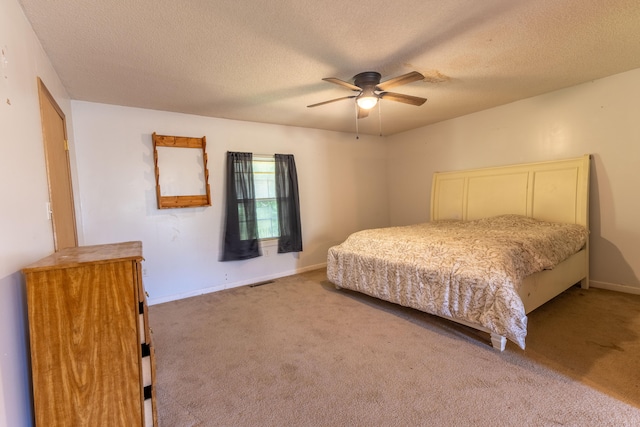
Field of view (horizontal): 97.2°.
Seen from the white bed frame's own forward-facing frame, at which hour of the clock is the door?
The door is roughly at 12 o'clock from the white bed frame.

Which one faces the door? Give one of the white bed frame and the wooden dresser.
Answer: the white bed frame

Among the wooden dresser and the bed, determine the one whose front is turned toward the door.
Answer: the bed

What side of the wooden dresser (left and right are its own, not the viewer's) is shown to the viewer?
right

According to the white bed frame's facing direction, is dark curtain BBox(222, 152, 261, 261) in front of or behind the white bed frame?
in front

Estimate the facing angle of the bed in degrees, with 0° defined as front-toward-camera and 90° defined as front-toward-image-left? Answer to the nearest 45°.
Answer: approximately 45°

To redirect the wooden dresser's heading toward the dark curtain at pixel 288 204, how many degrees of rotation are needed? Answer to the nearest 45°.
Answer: approximately 45° to its left

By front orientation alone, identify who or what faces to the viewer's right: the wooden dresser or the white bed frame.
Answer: the wooden dresser

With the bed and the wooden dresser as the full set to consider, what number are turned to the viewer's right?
1

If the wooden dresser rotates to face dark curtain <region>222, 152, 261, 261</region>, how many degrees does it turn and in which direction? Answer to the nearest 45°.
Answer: approximately 45° to its left

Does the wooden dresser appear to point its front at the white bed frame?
yes

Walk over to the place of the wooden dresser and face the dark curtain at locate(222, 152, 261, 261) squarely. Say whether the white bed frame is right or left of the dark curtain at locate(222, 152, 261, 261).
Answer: right

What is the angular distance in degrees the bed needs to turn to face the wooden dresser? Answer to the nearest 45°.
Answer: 0° — it already faces it

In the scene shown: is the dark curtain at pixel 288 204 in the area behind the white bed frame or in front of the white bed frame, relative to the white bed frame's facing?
in front

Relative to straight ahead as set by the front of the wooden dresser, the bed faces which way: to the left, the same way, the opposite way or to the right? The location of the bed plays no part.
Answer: the opposite way
